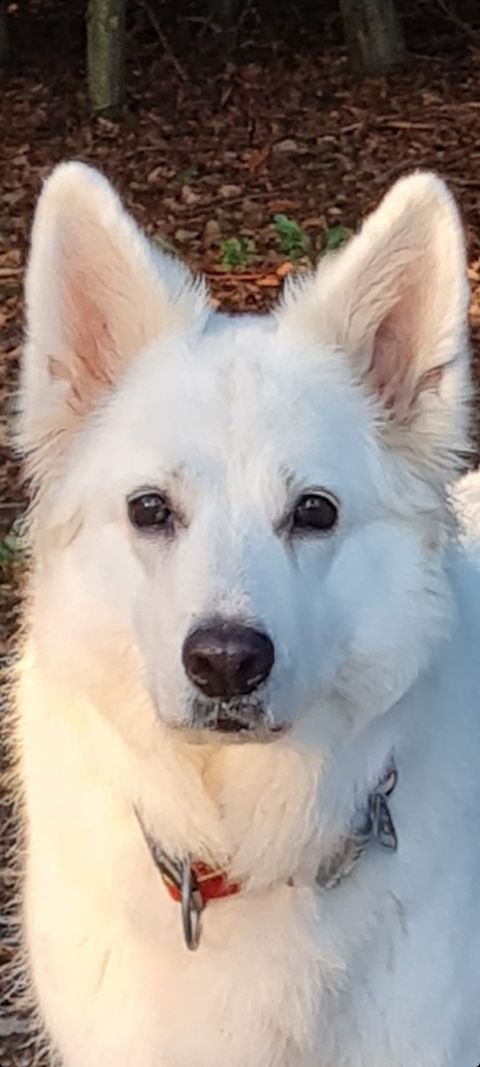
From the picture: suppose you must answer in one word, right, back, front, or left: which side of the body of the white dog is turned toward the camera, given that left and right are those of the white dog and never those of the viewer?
front

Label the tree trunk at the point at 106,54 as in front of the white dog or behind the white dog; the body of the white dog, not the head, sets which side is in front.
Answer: behind

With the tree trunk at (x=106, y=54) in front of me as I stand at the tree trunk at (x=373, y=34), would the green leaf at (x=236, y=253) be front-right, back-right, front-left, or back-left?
front-left

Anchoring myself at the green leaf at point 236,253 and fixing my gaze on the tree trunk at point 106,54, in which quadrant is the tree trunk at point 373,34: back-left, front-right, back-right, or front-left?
front-right

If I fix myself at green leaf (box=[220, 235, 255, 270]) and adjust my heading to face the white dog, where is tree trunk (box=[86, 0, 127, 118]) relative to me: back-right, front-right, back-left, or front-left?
back-right

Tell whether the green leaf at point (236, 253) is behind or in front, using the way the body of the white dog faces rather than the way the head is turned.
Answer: behind

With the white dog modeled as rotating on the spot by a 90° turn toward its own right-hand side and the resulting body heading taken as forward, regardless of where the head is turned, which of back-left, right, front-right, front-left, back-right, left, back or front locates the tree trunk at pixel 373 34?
right
